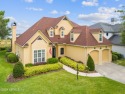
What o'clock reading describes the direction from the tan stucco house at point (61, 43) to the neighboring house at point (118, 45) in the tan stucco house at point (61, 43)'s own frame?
The neighboring house is roughly at 8 o'clock from the tan stucco house.

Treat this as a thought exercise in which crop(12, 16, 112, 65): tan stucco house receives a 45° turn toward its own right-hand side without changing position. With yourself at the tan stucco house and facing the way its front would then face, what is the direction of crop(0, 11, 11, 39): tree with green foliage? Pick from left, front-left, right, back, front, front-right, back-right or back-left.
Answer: right

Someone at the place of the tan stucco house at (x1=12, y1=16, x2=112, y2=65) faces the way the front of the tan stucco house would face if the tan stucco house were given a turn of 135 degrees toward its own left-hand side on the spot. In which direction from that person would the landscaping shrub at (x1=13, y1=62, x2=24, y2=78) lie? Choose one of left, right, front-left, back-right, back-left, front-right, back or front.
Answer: back

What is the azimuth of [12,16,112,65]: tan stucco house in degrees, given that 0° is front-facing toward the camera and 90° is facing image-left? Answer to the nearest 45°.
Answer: approximately 0°

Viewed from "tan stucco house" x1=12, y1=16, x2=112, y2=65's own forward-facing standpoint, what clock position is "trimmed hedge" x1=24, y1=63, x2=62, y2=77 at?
The trimmed hedge is roughly at 1 o'clock from the tan stucco house.
